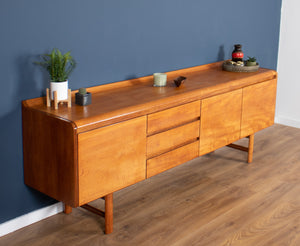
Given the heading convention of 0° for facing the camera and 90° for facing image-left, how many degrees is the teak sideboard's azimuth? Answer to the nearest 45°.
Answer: approximately 315°
